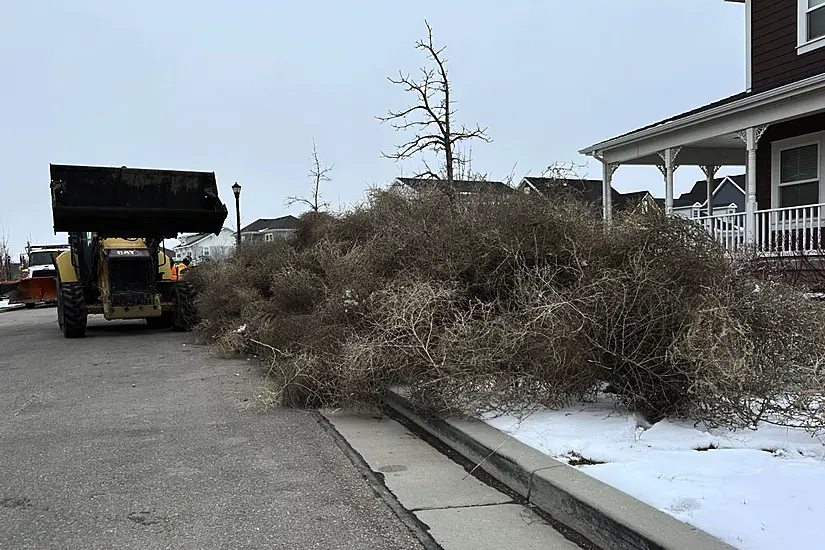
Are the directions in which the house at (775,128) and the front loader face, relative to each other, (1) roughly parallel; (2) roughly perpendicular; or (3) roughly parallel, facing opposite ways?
roughly perpendicular

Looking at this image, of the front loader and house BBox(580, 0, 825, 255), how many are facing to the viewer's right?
0

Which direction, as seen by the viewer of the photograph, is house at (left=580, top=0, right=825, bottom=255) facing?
facing the viewer and to the left of the viewer

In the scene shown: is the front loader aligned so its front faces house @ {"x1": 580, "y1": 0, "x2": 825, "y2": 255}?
no

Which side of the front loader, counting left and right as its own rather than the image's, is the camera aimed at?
front
